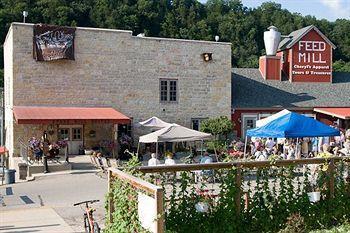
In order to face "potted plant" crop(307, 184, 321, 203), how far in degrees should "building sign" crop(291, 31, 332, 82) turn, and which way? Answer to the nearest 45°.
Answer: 0° — it already faces it

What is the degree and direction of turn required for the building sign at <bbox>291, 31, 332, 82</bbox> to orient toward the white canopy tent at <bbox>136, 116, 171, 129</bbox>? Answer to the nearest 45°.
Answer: approximately 45° to its right

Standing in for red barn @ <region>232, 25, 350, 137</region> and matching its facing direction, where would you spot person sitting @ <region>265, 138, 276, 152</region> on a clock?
The person sitting is roughly at 12 o'clock from the red barn.

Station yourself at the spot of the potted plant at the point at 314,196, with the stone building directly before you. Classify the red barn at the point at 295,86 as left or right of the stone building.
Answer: right

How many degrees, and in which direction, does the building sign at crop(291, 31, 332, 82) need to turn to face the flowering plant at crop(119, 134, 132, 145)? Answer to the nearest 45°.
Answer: approximately 45° to its right

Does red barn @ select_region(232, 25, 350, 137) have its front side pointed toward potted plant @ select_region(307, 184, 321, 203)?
yes

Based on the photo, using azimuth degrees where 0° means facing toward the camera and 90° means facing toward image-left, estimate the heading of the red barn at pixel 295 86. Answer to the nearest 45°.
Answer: approximately 0°

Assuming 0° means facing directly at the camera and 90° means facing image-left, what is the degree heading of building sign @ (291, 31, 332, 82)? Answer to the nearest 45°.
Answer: approximately 0°
